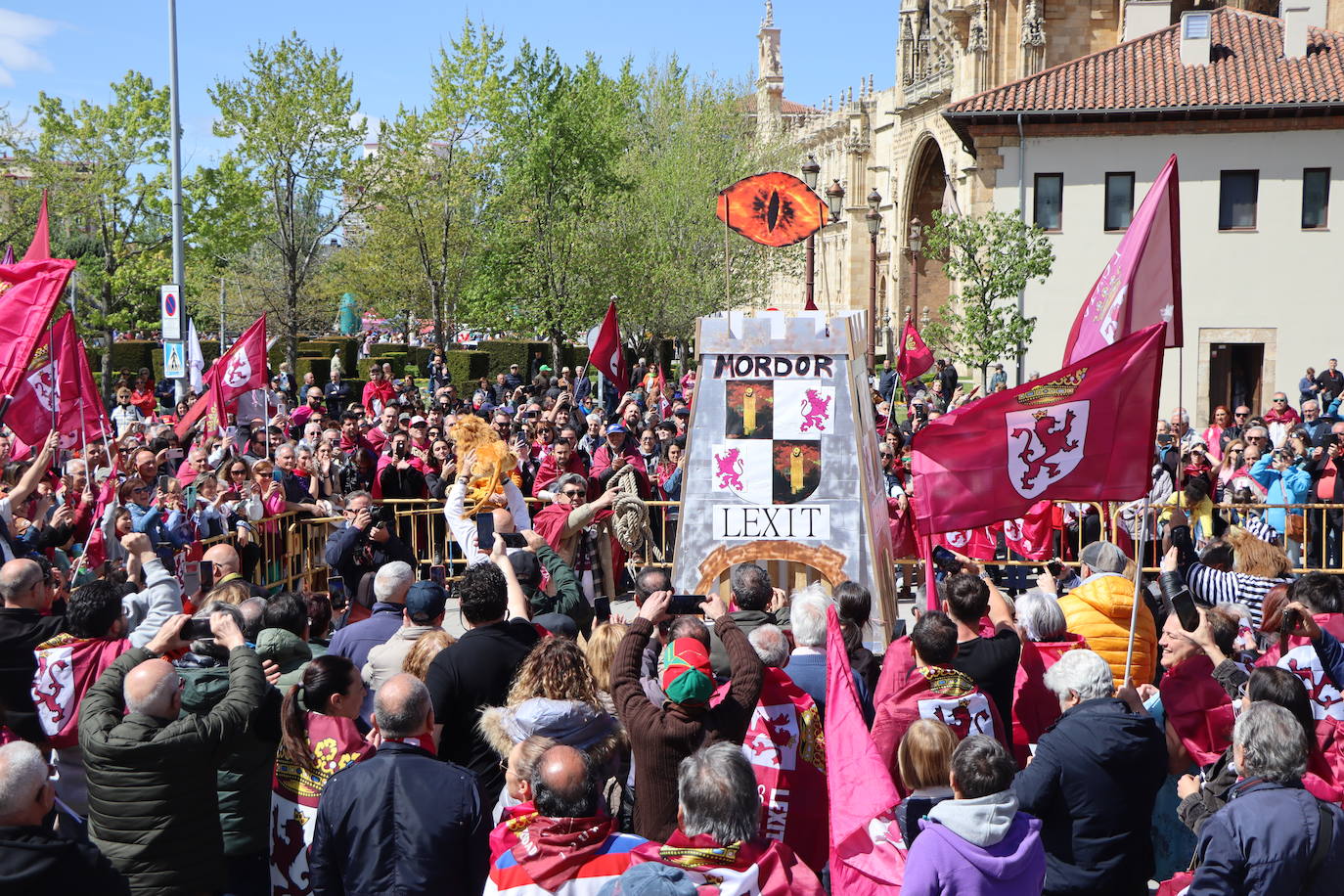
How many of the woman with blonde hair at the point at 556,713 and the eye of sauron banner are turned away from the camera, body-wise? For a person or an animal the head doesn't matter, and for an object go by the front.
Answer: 1

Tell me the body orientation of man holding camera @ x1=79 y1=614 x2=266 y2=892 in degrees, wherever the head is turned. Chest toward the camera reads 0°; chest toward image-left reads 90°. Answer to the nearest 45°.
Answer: approximately 225°

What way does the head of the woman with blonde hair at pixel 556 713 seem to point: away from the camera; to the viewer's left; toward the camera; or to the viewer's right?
away from the camera

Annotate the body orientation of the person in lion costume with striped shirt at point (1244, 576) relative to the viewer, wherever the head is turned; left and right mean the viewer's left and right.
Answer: facing away from the viewer and to the left of the viewer

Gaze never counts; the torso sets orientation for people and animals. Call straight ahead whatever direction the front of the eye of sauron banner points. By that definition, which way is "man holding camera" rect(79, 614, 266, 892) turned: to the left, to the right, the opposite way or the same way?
the opposite way

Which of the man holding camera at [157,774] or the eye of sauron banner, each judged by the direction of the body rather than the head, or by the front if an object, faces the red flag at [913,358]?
the man holding camera

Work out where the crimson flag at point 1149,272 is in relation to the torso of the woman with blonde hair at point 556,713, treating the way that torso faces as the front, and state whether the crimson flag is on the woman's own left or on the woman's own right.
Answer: on the woman's own right

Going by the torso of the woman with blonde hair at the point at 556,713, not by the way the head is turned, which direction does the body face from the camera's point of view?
away from the camera

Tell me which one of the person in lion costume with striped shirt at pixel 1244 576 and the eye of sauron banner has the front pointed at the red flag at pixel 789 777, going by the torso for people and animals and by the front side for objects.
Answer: the eye of sauron banner

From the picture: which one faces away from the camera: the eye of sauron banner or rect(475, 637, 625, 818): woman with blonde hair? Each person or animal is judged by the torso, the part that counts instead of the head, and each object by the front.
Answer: the woman with blonde hair

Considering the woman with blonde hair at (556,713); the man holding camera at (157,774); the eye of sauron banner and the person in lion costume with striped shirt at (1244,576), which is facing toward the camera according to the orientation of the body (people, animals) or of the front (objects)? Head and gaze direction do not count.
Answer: the eye of sauron banner

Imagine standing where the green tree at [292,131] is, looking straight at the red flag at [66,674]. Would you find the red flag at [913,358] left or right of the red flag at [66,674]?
left
